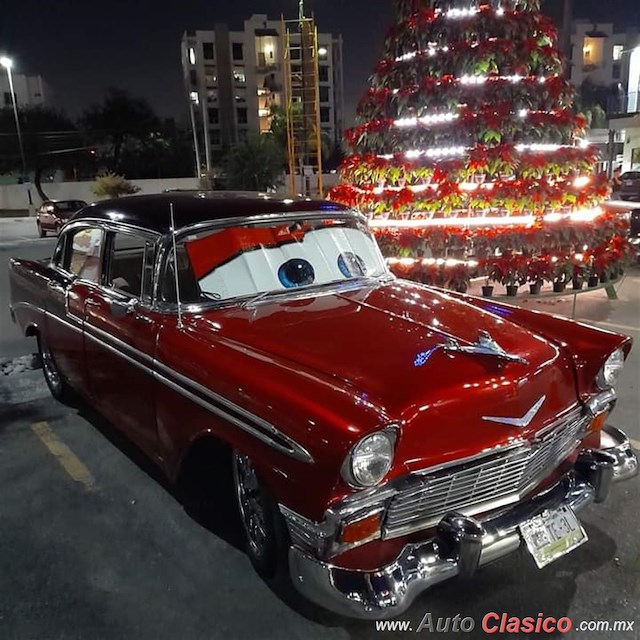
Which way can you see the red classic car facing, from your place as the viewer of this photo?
facing the viewer and to the right of the viewer

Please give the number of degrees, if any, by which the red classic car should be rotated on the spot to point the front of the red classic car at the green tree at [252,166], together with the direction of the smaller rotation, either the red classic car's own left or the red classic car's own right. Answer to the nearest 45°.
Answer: approximately 135° to the red classic car's own left

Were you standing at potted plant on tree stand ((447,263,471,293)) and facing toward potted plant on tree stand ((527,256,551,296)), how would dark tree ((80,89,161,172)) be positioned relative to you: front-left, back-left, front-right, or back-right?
back-left

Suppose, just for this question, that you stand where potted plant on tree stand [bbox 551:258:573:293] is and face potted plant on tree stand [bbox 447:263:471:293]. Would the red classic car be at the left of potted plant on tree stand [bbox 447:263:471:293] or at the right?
left

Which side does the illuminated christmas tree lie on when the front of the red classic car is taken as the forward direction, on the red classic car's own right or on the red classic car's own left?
on the red classic car's own left

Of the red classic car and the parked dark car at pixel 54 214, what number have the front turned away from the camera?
0

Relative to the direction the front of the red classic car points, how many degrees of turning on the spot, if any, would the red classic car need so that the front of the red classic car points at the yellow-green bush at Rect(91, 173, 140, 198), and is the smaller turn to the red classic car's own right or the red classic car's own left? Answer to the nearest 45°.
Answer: approximately 135° to the red classic car's own left

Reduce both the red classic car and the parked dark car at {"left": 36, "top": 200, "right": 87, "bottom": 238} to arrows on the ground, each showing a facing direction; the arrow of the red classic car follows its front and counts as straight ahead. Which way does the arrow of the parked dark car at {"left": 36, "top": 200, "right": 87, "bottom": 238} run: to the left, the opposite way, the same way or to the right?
to the right

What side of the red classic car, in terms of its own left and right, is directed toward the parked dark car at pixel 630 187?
left

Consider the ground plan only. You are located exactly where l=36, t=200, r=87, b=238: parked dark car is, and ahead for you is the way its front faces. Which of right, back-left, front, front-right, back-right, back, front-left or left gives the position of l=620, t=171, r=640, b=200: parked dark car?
back-left

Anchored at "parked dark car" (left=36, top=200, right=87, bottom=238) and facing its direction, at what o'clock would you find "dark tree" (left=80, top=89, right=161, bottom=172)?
The dark tree is roughly at 5 o'clock from the parked dark car.

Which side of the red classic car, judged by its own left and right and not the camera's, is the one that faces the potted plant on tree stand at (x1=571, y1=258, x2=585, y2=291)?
left

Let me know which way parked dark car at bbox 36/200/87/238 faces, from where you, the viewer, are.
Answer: facing the viewer and to the left of the viewer

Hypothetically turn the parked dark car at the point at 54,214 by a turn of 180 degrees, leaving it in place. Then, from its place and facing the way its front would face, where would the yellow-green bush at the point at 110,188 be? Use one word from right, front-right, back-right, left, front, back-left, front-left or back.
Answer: front-left
